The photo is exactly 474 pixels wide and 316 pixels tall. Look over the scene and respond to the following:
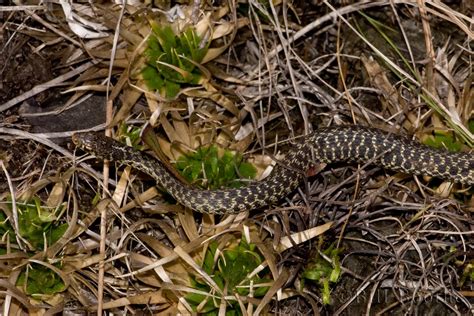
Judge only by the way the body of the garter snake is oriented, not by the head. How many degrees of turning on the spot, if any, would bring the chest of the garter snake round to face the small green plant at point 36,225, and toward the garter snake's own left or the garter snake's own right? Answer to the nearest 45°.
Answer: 0° — it already faces it

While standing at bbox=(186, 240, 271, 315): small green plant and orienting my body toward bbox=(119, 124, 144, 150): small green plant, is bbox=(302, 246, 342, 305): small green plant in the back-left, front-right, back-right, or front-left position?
back-right

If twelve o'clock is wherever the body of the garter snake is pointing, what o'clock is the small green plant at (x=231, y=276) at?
The small green plant is roughly at 10 o'clock from the garter snake.

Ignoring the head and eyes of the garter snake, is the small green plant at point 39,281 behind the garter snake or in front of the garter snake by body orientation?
in front

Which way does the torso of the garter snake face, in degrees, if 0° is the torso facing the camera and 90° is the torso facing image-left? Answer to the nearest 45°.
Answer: approximately 90°
